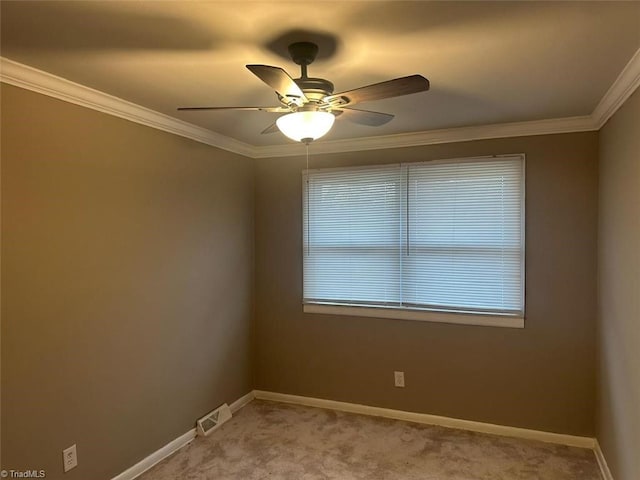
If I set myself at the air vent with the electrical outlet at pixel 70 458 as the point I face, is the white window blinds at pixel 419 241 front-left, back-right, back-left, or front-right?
back-left

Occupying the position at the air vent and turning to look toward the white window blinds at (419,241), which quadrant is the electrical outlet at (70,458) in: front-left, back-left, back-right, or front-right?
back-right

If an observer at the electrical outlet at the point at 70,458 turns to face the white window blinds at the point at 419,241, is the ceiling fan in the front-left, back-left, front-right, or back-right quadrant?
front-right

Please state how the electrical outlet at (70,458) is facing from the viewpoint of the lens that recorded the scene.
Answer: facing the viewer and to the right of the viewer

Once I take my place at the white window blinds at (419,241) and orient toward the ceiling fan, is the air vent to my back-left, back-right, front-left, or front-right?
front-right

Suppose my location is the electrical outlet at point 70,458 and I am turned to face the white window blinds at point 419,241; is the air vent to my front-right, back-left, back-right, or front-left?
front-left

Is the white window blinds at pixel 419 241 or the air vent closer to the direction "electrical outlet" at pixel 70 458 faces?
the white window blinds

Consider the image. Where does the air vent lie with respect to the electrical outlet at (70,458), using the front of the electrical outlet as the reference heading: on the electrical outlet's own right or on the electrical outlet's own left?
on the electrical outlet's own left

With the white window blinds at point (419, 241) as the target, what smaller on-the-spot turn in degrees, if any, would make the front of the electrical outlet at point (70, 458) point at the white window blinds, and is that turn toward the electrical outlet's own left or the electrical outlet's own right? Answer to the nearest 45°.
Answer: approximately 45° to the electrical outlet's own left
